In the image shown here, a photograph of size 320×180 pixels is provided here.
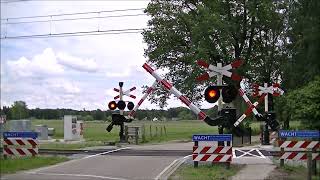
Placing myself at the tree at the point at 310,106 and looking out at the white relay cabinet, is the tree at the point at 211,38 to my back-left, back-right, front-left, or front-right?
front-right

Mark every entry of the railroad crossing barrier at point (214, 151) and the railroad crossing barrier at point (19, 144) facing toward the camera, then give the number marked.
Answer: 2

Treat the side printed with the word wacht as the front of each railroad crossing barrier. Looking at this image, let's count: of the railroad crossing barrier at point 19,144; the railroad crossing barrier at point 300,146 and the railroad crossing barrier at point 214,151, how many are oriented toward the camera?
3

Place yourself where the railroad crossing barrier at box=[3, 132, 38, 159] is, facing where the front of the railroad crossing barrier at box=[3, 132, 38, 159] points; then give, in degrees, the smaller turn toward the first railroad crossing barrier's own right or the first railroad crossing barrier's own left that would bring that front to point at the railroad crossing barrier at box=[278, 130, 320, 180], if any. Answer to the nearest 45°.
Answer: approximately 45° to the first railroad crossing barrier's own left

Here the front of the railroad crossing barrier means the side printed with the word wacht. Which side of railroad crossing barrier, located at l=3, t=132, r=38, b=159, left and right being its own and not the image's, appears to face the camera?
front

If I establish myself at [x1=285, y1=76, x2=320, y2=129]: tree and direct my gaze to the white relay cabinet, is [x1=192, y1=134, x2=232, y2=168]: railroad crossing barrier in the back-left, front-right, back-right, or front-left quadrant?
front-left

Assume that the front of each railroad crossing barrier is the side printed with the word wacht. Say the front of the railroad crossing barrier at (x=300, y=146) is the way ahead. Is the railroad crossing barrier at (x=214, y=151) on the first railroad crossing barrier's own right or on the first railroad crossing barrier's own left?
on the first railroad crossing barrier's own right

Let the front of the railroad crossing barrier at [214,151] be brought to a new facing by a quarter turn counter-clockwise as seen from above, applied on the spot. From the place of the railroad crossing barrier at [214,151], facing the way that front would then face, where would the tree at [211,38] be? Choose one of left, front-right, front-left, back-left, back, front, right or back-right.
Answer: left

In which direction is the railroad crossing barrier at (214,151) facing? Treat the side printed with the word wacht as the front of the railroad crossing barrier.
toward the camera

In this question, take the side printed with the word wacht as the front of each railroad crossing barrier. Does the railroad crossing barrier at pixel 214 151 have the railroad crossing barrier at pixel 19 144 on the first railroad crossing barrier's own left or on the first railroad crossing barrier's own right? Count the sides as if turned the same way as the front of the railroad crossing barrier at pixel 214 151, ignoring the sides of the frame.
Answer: on the first railroad crossing barrier's own right

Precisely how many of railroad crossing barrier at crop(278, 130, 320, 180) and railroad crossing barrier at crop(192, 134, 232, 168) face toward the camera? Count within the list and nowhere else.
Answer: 2

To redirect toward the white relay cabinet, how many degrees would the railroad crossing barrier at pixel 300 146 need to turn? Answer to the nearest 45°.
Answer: approximately 135° to its right

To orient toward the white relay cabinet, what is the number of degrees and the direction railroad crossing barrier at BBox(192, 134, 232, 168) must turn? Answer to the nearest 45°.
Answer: approximately 135° to its right

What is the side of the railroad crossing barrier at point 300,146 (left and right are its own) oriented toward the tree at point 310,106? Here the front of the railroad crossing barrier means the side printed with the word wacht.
back

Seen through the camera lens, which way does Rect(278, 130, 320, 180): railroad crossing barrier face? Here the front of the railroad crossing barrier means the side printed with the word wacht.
facing the viewer
